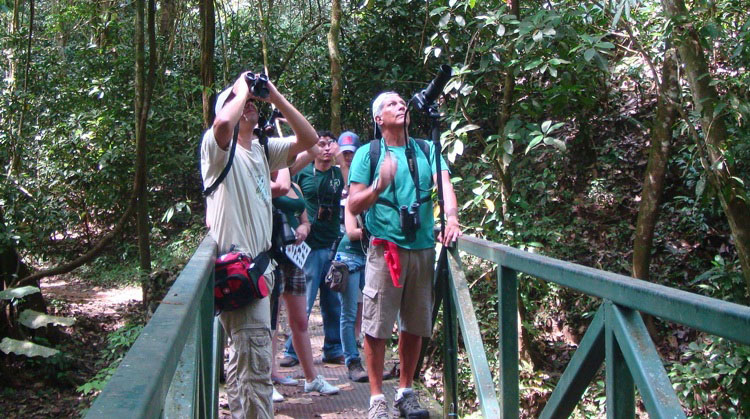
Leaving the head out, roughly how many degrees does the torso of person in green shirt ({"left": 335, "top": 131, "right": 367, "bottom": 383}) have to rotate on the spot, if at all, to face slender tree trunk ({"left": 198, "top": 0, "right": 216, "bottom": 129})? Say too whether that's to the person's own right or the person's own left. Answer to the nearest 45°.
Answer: approximately 135° to the person's own right

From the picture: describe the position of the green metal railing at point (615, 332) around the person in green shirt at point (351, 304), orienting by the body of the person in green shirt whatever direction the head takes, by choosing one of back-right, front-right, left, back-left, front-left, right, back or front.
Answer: front

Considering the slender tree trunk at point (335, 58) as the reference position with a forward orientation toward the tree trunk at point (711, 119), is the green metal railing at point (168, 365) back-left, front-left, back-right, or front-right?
front-right

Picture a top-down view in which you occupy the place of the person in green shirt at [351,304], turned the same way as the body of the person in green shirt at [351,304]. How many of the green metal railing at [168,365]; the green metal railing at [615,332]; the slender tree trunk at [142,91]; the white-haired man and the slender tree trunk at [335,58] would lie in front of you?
3

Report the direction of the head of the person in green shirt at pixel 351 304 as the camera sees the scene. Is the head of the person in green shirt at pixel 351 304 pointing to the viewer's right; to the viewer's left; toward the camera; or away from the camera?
toward the camera

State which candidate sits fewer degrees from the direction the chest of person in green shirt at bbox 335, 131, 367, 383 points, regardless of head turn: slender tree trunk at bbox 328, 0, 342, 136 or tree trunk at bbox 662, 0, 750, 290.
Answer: the tree trunk

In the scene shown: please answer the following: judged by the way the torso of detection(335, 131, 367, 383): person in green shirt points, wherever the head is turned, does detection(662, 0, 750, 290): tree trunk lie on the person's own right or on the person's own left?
on the person's own left

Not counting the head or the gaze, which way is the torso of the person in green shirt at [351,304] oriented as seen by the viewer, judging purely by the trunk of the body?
toward the camera

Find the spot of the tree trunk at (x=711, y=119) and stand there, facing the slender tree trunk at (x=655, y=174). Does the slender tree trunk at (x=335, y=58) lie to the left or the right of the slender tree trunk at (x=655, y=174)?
left

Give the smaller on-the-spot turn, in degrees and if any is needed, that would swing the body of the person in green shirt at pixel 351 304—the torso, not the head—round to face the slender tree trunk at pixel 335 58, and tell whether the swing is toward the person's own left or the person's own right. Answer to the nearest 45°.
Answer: approximately 180°

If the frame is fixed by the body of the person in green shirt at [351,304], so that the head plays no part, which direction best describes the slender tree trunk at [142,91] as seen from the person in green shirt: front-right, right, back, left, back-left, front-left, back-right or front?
back-right

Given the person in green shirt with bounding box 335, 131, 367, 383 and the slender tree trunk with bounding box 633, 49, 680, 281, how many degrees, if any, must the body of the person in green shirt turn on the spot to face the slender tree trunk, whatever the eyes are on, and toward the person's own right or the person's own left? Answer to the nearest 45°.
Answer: approximately 90° to the person's own left

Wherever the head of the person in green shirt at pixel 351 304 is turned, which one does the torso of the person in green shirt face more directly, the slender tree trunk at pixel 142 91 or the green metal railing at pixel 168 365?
the green metal railing

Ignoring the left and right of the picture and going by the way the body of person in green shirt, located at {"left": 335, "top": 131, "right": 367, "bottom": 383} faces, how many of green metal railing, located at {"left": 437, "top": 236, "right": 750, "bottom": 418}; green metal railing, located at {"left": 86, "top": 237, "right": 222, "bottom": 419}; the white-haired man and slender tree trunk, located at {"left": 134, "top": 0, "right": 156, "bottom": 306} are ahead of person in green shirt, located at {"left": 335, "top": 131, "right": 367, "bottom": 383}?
3

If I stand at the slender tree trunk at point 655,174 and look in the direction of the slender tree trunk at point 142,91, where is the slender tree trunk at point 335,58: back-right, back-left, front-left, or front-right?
front-right

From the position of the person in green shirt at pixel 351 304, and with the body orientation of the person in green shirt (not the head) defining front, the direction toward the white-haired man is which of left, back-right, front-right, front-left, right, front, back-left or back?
front

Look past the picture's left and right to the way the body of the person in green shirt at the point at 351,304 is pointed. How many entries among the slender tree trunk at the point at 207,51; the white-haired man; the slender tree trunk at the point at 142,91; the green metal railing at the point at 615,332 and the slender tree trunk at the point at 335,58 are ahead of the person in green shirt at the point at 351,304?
2

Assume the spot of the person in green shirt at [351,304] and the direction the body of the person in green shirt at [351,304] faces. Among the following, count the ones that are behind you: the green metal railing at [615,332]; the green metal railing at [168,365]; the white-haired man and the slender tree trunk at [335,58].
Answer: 1

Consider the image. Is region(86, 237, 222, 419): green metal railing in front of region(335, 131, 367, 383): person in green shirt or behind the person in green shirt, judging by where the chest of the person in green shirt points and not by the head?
in front

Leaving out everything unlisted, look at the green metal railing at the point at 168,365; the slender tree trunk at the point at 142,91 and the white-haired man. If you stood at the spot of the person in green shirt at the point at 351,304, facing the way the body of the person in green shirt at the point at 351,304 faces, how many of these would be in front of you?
2
